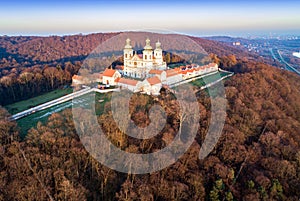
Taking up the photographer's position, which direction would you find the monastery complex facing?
facing the viewer and to the left of the viewer
